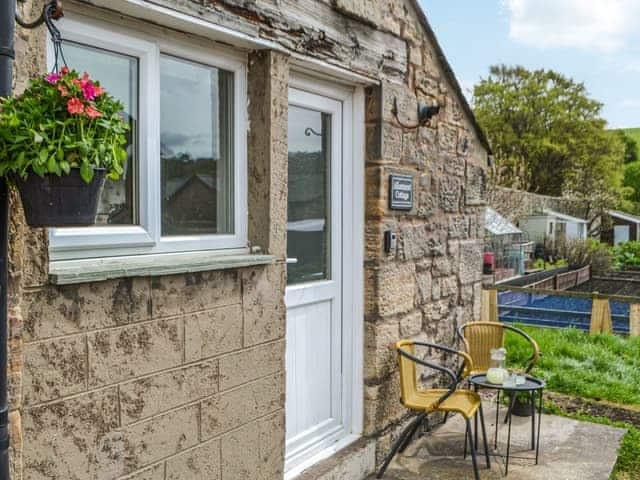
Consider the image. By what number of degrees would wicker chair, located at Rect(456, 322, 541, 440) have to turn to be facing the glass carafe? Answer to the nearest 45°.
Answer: approximately 45° to its right

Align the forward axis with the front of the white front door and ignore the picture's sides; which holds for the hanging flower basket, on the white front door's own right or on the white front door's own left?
on the white front door's own right

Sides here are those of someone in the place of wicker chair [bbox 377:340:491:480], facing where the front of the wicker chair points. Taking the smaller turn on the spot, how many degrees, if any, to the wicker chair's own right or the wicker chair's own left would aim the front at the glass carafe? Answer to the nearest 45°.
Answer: approximately 45° to the wicker chair's own left

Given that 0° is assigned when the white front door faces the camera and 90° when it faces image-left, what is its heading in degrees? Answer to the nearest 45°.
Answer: approximately 315°

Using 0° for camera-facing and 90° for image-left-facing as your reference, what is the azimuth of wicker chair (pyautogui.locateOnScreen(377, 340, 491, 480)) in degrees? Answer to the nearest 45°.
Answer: approximately 270°

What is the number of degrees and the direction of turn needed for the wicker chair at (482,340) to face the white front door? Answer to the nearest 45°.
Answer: approximately 90° to its right

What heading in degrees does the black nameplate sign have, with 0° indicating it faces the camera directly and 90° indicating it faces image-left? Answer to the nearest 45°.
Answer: approximately 315°

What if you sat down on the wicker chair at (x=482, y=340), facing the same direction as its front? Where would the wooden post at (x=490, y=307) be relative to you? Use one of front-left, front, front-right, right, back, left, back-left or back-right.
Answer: back-left
